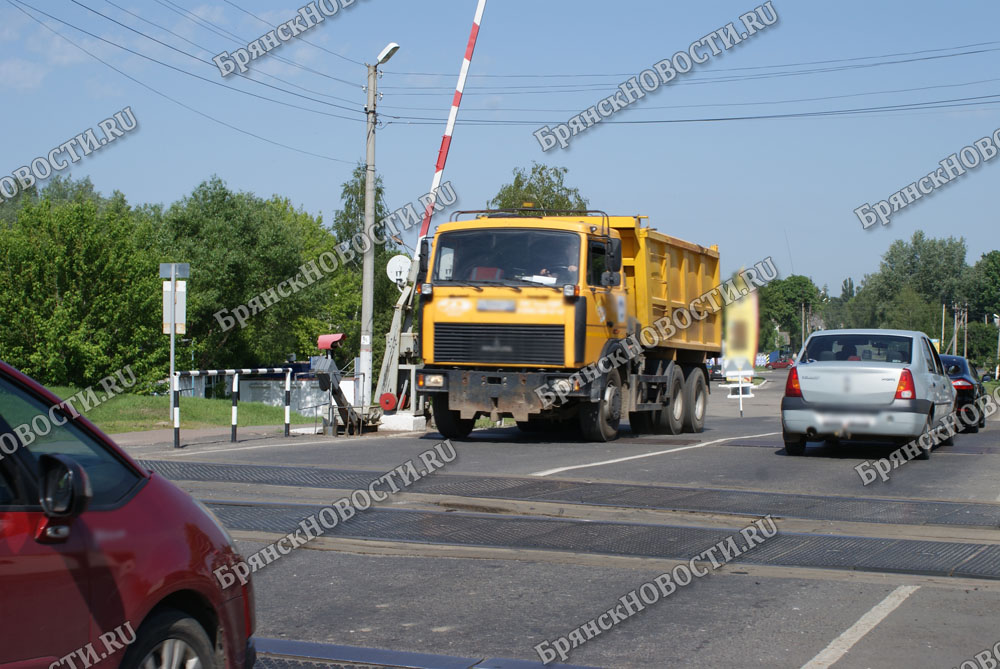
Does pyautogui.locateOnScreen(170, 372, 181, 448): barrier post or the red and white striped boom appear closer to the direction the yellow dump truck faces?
the barrier post

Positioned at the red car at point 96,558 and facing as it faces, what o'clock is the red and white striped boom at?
The red and white striped boom is roughly at 11 o'clock from the red car.

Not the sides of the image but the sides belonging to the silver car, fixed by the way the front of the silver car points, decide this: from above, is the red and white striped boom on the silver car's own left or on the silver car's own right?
on the silver car's own left

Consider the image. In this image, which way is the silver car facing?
away from the camera

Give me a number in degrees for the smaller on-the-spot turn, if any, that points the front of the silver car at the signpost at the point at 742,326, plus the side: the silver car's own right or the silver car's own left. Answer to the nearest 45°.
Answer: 0° — it already faces it

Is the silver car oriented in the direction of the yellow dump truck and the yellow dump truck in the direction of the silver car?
no

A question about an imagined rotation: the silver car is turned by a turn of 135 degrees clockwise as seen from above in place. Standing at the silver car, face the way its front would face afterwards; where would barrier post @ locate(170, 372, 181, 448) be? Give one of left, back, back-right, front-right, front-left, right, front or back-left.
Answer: back-right

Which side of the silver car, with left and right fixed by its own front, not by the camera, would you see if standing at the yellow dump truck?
left

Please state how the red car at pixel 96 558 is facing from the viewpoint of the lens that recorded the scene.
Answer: facing away from the viewer and to the right of the viewer

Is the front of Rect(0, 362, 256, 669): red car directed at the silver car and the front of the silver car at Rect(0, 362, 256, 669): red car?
no

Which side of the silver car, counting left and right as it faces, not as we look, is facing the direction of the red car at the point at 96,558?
back

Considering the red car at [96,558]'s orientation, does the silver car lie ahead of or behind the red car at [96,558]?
ahead

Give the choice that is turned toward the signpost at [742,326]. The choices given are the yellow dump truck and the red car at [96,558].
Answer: the red car

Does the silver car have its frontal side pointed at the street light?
no

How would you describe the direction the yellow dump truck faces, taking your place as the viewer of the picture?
facing the viewer and to the left of the viewer

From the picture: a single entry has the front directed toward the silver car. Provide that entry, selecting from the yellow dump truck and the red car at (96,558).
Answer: the red car

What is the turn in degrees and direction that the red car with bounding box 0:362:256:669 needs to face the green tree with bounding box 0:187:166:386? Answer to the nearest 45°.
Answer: approximately 45° to its left

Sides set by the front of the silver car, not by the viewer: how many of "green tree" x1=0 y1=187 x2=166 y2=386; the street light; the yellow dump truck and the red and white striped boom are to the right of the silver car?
0

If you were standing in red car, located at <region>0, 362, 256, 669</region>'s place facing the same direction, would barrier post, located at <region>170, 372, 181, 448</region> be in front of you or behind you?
in front
